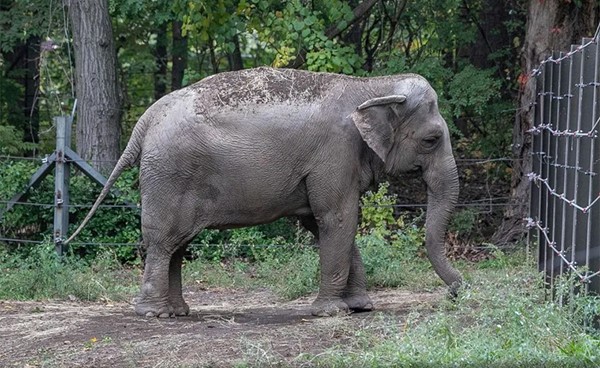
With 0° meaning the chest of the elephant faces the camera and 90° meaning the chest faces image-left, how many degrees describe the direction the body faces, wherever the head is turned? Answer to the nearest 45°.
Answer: approximately 270°

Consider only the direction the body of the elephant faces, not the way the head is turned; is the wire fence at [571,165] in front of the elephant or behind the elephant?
in front
